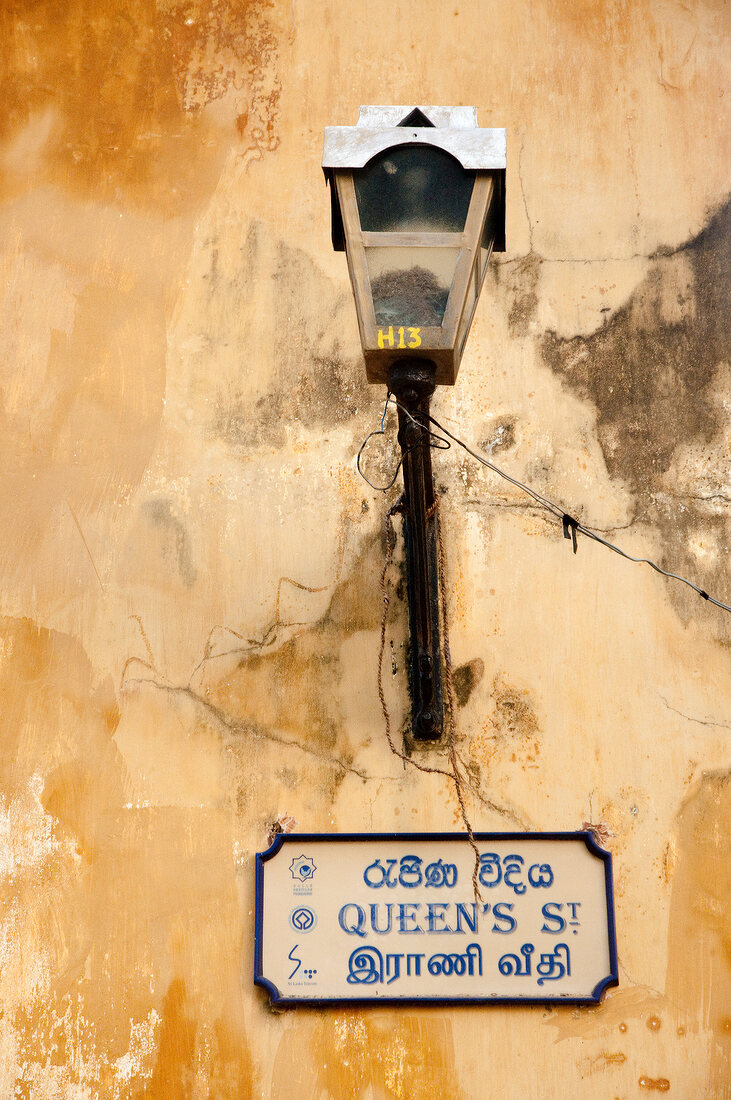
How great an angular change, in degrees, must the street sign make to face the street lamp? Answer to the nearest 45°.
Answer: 0° — it already faces it

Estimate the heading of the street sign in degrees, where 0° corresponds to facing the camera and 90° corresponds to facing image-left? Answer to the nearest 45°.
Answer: approximately 0°
